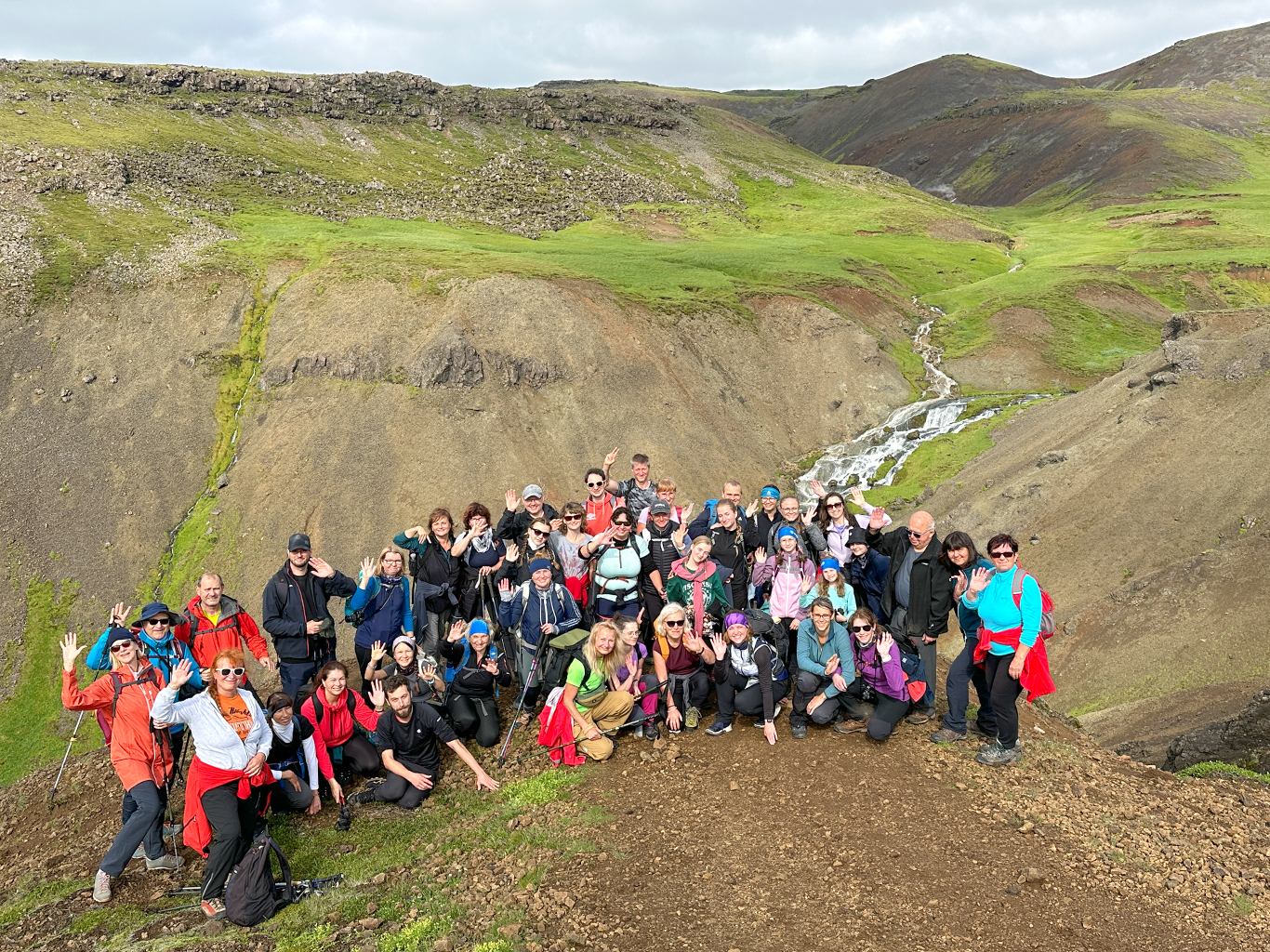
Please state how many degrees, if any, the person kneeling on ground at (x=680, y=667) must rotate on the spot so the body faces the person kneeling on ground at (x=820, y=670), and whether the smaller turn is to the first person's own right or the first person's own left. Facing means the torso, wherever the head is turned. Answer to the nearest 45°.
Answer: approximately 90° to the first person's own left

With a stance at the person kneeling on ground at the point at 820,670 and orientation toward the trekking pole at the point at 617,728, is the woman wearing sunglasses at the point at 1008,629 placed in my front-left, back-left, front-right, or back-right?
back-left

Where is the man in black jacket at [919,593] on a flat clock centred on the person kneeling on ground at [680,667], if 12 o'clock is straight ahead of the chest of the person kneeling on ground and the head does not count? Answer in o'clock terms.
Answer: The man in black jacket is roughly at 9 o'clock from the person kneeling on ground.

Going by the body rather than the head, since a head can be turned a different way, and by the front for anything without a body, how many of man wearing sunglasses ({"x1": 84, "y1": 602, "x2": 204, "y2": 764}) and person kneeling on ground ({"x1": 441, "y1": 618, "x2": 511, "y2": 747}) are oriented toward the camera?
2

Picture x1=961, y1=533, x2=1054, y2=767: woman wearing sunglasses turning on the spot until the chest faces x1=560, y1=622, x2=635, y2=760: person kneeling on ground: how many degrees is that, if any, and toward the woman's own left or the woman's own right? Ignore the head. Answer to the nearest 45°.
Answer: approximately 45° to the woman's own right

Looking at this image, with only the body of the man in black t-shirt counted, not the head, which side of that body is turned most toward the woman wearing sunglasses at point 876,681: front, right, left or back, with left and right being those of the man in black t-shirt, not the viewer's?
left

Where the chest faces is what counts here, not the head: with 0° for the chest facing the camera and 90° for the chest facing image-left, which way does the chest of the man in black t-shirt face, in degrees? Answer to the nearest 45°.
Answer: approximately 0°
